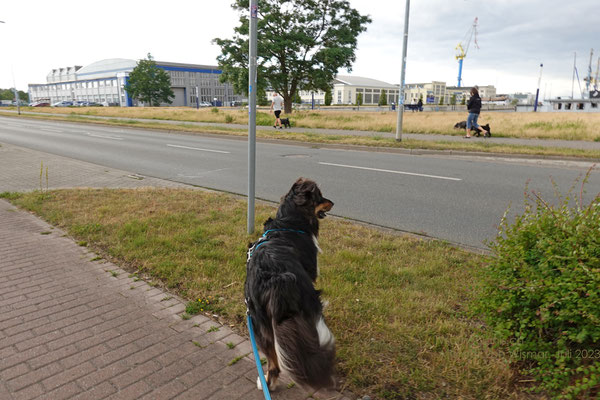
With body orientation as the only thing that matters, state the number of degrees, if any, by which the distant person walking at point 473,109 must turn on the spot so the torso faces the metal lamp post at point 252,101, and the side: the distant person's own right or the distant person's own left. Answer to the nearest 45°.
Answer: approximately 90° to the distant person's own left

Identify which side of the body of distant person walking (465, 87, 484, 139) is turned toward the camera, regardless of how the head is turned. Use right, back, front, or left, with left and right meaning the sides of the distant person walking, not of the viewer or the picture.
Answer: left

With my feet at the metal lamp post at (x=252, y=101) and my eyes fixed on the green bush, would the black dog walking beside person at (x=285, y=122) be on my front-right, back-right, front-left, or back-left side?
back-left

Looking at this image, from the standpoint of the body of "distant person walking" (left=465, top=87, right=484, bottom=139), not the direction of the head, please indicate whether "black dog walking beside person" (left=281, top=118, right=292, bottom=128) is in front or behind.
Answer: in front

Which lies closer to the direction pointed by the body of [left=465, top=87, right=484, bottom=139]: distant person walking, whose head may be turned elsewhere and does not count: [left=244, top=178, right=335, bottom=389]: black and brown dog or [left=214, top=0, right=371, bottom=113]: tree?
the tree

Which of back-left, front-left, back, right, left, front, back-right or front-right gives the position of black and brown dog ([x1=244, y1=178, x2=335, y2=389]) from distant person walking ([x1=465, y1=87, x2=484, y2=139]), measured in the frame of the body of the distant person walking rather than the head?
left

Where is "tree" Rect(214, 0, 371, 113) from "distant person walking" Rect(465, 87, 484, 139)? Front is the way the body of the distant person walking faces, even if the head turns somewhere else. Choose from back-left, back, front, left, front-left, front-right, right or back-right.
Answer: front-right
